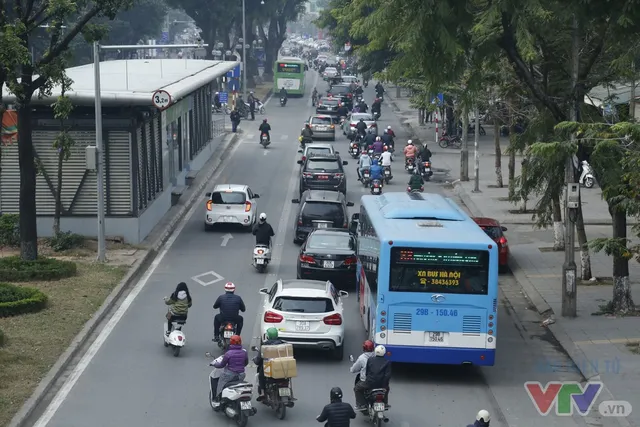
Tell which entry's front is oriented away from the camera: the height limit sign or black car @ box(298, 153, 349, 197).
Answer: the black car

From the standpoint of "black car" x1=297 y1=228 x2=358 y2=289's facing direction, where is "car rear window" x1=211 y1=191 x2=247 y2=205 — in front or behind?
in front

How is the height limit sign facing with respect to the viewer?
toward the camera

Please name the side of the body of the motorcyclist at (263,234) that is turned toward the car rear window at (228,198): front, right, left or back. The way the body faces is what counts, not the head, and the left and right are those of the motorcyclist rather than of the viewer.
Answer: front

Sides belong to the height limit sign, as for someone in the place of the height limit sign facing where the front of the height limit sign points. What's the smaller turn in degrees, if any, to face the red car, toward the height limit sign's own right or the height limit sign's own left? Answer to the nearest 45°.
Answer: approximately 90° to the height limit sign's own left

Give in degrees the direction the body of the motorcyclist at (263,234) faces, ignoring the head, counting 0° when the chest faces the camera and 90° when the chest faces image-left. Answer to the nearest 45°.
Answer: approximately 180°

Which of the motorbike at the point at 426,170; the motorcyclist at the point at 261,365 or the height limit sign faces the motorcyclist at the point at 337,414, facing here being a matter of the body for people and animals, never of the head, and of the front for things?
the height limit sign

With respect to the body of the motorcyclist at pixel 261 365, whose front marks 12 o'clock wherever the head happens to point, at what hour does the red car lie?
The red car is roughly at 1 o'clock from the motorcyclist.

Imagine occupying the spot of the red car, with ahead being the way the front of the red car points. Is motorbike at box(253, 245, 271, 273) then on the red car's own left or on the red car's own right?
on the red car's own left

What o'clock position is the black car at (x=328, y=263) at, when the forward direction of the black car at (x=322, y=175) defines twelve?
the black car at (x=328, y=263) is roughly at 6 o'clock from the black car at (x=322, y=175).

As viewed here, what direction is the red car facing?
away from the camera

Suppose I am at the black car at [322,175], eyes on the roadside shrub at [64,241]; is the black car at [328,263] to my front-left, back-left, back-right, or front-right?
front-left

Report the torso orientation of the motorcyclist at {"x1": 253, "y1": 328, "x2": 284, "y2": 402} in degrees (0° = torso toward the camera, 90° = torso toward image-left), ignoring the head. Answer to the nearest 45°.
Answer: approximately 180°

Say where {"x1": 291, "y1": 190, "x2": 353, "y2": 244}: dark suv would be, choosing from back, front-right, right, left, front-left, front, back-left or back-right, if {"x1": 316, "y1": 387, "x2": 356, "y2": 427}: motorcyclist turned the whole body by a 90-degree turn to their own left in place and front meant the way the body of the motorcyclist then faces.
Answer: right

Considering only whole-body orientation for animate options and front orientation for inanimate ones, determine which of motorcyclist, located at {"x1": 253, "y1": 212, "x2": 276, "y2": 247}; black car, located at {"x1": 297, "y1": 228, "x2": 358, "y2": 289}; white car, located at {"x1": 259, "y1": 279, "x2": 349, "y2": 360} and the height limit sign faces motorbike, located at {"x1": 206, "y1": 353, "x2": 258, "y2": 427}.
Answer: the height limit sign
